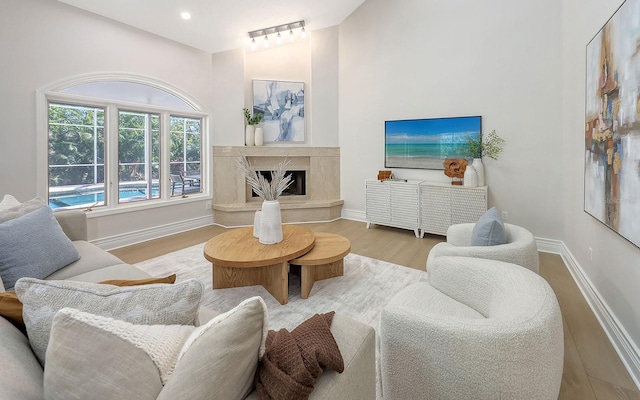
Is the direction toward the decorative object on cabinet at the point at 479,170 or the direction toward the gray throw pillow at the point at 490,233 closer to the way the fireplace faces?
the gray throw pillow

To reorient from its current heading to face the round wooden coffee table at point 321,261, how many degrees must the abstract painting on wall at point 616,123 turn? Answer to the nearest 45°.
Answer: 0° — it already faces it

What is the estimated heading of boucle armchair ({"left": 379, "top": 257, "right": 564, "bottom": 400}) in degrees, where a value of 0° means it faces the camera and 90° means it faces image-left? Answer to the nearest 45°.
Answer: approximately 135°

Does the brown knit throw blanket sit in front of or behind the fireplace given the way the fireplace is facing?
in front

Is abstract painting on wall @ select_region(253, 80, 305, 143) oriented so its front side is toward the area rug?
yes

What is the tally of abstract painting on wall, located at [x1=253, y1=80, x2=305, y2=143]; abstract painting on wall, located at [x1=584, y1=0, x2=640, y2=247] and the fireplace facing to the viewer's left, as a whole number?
1

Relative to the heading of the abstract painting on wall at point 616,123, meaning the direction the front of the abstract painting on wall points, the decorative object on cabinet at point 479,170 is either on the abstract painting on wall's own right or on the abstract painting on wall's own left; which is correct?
on the abstract painting on wall's own right

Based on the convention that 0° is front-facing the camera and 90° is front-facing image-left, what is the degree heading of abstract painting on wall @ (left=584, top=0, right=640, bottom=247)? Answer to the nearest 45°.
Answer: approximately 90°
